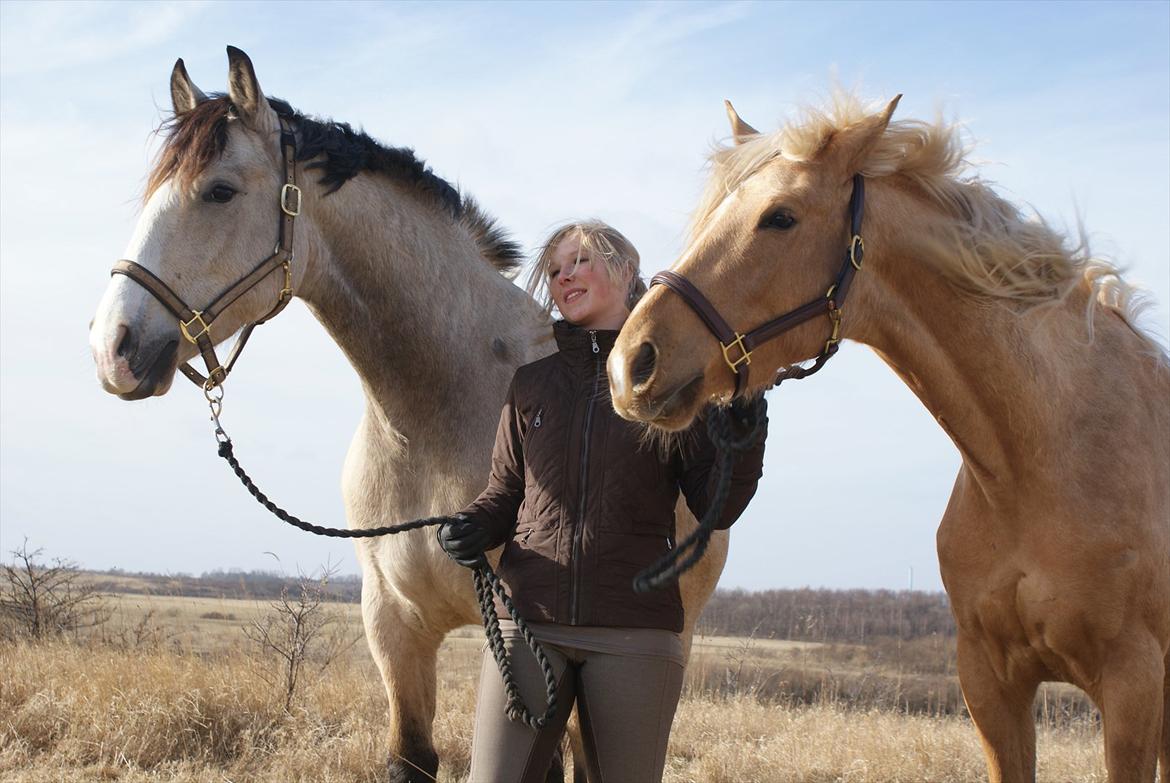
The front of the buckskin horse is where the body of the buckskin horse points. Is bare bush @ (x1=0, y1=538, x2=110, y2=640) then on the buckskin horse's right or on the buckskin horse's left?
on the buckskin horse's right

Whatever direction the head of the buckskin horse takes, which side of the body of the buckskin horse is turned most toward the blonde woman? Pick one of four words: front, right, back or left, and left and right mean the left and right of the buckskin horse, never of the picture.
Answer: left

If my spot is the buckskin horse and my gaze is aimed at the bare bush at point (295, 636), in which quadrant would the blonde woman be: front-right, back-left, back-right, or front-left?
back-right

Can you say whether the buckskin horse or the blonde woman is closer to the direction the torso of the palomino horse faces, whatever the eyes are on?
the blonde woman

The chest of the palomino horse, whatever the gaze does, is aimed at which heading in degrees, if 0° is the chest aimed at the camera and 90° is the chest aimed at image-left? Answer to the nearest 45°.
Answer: approximately 45°

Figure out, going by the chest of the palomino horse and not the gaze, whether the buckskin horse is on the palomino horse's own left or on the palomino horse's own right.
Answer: on the palomino horse's own right

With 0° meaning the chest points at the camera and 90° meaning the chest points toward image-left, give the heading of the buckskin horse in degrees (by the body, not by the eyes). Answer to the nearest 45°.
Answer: approximately 45°

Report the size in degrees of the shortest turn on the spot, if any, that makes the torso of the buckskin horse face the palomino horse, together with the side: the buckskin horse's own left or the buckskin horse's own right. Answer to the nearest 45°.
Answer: approximately 90° to the buckskin horse's own left

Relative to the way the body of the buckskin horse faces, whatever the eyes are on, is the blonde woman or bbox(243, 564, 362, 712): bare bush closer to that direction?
the blonde woman

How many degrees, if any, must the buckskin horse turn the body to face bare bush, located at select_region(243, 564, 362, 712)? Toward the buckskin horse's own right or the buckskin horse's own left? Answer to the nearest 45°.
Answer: approximately 135° to the buckskin horse's own right

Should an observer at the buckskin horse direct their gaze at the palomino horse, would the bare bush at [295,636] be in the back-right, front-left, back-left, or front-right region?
back-left
